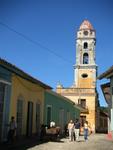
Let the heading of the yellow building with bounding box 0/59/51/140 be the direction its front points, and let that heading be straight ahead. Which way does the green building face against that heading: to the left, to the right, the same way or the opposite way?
the same way

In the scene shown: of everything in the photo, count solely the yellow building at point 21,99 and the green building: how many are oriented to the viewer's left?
0

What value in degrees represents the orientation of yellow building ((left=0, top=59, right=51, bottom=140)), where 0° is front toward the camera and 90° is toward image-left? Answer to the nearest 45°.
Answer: approximately 315°

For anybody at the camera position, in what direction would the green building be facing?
facing the viewer and to the right of the viewer

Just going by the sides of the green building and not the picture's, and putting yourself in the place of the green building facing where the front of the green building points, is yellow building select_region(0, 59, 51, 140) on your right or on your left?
on your right

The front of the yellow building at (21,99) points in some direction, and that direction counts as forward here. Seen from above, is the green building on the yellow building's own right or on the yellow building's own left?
on the yellow building's own left
